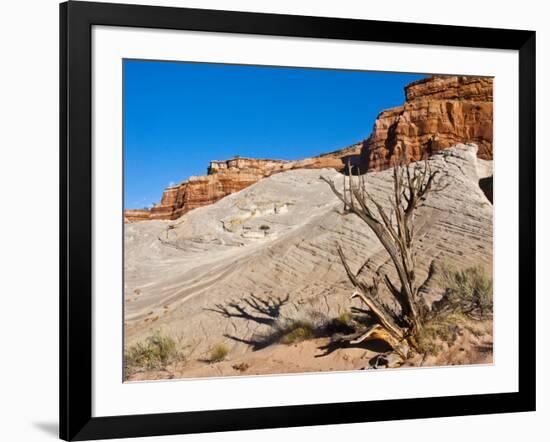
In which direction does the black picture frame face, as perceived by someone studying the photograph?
facing the viewer and to the right of the viewer
